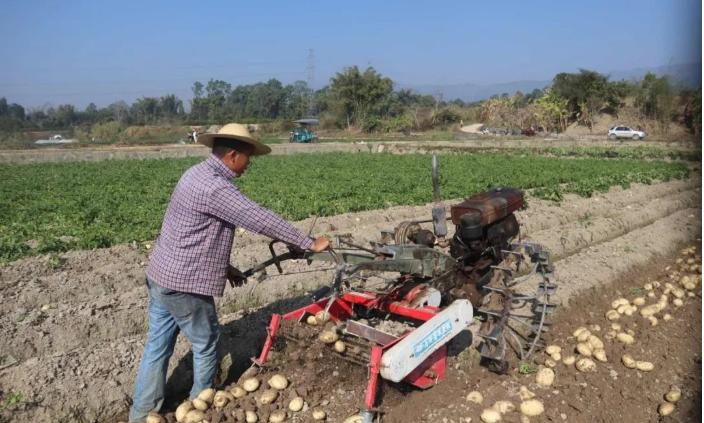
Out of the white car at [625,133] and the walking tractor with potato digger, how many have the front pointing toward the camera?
0

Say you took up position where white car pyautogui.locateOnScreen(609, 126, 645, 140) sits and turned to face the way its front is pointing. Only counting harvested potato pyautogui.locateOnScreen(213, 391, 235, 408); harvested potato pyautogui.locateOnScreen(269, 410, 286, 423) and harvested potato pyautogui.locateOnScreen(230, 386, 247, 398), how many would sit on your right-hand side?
3

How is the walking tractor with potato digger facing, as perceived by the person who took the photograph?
facing away from the viewer and to the right of the viewer

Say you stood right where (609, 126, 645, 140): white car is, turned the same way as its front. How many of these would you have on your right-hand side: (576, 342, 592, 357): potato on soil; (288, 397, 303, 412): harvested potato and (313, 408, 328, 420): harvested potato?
3

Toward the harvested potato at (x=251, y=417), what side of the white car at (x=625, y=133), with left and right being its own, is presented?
right

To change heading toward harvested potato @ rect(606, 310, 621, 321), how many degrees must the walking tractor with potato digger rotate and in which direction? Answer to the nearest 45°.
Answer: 0° — it already faces it

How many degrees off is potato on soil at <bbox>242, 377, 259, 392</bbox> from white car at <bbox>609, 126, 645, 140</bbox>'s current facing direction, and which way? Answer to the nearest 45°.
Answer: approximately 90° to its right

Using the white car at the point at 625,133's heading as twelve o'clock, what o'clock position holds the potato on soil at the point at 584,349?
The potato on soil is roughly at 3 o'clock from the white car.

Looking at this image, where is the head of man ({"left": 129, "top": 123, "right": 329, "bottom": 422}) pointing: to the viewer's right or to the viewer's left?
to the viewer's right

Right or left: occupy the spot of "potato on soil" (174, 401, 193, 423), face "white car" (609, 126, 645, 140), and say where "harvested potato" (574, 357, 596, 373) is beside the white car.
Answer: right

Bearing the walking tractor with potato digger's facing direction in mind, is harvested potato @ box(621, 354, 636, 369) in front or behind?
in front

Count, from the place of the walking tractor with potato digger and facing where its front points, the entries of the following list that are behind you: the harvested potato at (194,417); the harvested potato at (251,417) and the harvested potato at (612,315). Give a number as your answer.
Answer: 2

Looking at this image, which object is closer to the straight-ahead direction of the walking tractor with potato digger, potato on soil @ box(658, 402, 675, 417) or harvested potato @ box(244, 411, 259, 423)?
the potato on soil

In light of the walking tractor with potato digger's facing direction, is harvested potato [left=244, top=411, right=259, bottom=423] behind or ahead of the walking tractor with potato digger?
behind
